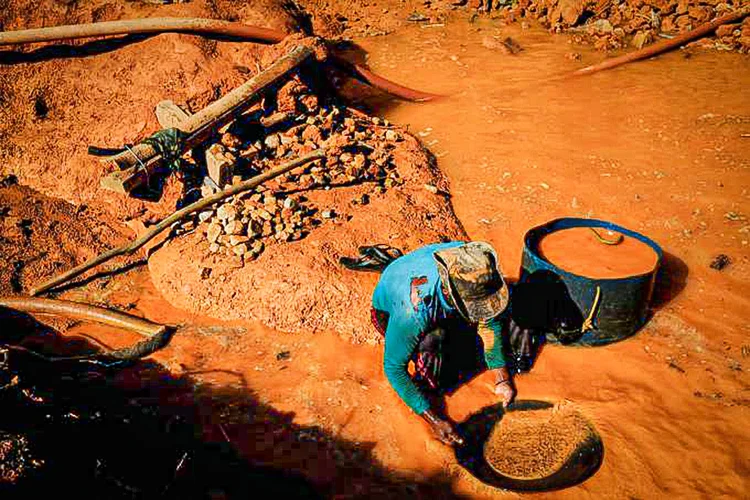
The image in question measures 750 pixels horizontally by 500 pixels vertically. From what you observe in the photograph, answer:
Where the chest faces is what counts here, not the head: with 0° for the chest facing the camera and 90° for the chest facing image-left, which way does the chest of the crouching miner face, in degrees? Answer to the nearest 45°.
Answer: approximately 315°

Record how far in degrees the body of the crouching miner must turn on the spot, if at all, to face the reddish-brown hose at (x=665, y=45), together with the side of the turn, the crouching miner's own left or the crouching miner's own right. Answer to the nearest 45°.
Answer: approximately 90° to the crouching miner's own left

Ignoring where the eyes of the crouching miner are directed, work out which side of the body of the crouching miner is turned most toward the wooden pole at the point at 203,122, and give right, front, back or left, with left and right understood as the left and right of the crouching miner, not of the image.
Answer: back

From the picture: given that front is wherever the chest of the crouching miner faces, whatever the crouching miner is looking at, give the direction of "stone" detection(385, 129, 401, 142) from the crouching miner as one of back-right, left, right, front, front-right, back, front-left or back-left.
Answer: back-left

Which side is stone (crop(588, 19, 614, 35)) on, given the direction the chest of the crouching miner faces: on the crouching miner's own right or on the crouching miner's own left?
on the crouching miner's own left

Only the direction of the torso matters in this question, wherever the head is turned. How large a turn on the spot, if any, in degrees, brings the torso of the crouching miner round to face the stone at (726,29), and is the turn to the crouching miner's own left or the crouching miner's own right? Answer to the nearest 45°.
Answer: approximately 90° to the crouching miner's own left

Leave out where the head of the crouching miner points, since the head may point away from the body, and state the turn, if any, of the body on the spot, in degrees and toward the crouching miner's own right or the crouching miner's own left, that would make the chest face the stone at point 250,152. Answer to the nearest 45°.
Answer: approximately 180°

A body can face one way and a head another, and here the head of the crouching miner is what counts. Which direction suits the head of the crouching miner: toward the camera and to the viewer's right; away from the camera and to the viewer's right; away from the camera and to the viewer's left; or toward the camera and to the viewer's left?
toward the camera and to the viewer's right

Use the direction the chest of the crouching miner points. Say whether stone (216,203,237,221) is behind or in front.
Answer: behind

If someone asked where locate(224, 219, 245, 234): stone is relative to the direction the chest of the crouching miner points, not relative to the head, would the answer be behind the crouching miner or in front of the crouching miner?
behind

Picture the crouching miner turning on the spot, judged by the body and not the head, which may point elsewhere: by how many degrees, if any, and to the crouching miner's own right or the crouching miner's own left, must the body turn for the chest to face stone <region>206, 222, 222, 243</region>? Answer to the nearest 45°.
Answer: approximately 180°
